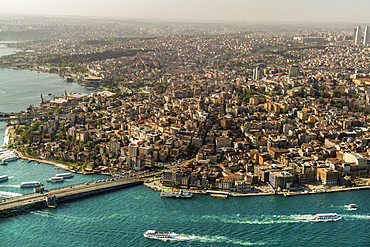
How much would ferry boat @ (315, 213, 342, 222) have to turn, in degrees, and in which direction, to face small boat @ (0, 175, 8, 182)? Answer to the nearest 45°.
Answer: approximately 180°

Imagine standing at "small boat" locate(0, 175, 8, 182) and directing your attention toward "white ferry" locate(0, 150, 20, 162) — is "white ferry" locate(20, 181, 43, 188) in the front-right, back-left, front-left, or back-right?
back-right

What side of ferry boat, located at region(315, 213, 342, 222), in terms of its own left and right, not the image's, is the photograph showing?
right

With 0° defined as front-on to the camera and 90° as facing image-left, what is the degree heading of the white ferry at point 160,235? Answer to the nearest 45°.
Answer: approximately 90°

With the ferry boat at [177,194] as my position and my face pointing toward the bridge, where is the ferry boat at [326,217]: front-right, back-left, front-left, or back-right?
back-left

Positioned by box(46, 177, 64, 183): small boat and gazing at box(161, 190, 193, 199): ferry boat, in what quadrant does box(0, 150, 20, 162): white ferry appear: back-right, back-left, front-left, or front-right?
back-left
